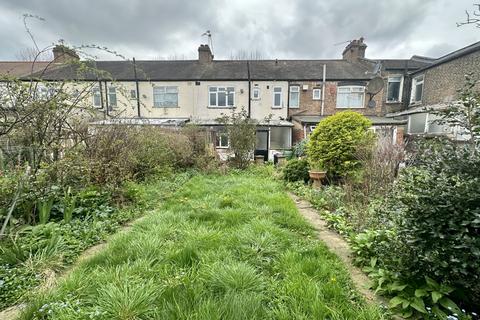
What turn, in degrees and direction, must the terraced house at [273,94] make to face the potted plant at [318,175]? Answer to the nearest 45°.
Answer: approximately 180°

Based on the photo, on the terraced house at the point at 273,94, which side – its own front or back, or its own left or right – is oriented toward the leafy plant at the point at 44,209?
back

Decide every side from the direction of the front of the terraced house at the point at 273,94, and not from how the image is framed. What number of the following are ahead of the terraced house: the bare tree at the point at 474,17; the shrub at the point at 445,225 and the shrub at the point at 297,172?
0

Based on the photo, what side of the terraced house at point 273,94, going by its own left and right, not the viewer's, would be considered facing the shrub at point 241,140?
back

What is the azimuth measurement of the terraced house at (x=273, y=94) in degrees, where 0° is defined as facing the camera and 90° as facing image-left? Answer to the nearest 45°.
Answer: approximately 180°

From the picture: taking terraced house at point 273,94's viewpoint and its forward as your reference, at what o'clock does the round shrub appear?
The round shrub is roughly at 6 o'clock from the terraced house.
